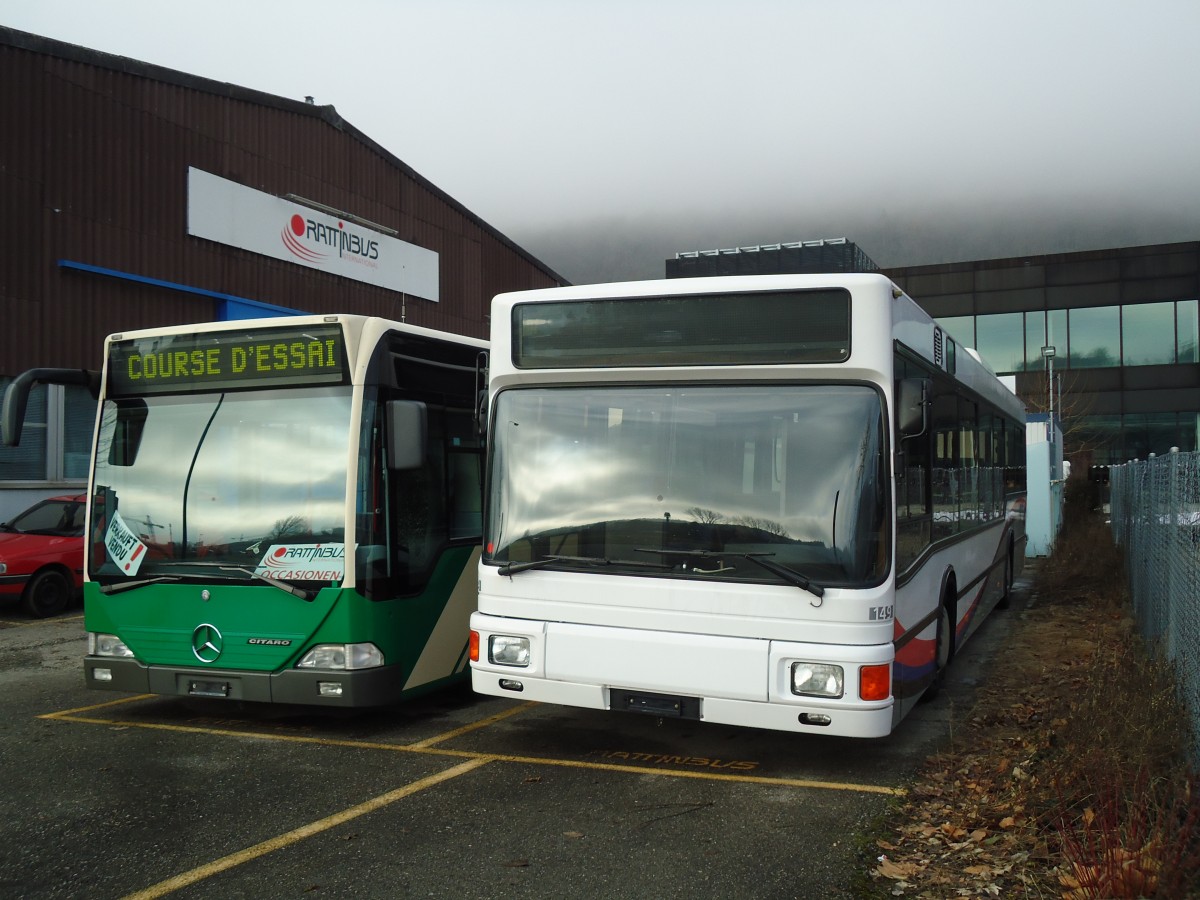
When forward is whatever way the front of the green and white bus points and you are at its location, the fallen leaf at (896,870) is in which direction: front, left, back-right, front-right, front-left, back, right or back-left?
left

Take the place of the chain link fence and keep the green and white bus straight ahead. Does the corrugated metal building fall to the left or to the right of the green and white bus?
right

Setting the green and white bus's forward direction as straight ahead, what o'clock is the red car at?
The red car is roughly at 4 o'clock from the green and white bus.

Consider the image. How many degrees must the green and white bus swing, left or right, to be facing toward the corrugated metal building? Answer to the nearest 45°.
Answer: approximately 135° to its right

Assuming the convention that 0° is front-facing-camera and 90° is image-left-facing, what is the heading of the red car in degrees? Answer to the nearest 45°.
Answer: approximately 45°

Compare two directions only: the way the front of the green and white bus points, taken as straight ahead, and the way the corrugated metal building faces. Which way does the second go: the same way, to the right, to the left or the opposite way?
to the left

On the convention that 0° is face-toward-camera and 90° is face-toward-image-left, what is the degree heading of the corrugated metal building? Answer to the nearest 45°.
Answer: approximately 315°

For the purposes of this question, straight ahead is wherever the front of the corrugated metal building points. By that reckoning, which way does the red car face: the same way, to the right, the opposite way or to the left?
to the right

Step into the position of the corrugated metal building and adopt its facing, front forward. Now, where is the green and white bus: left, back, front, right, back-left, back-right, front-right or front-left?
front-right

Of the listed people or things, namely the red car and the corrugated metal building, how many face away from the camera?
0

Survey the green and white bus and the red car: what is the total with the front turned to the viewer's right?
0

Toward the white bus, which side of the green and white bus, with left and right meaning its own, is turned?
left

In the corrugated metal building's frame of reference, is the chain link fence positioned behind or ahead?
ahead

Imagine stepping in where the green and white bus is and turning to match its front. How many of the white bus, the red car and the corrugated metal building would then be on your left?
1

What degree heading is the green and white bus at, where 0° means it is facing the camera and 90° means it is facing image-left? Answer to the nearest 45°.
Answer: approximately 45°
